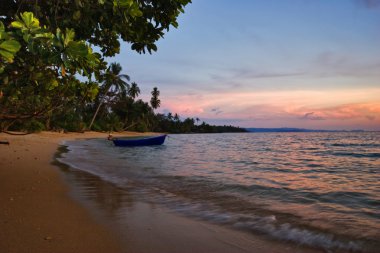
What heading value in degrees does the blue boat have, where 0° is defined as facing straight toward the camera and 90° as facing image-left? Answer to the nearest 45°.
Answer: approximately 270°
